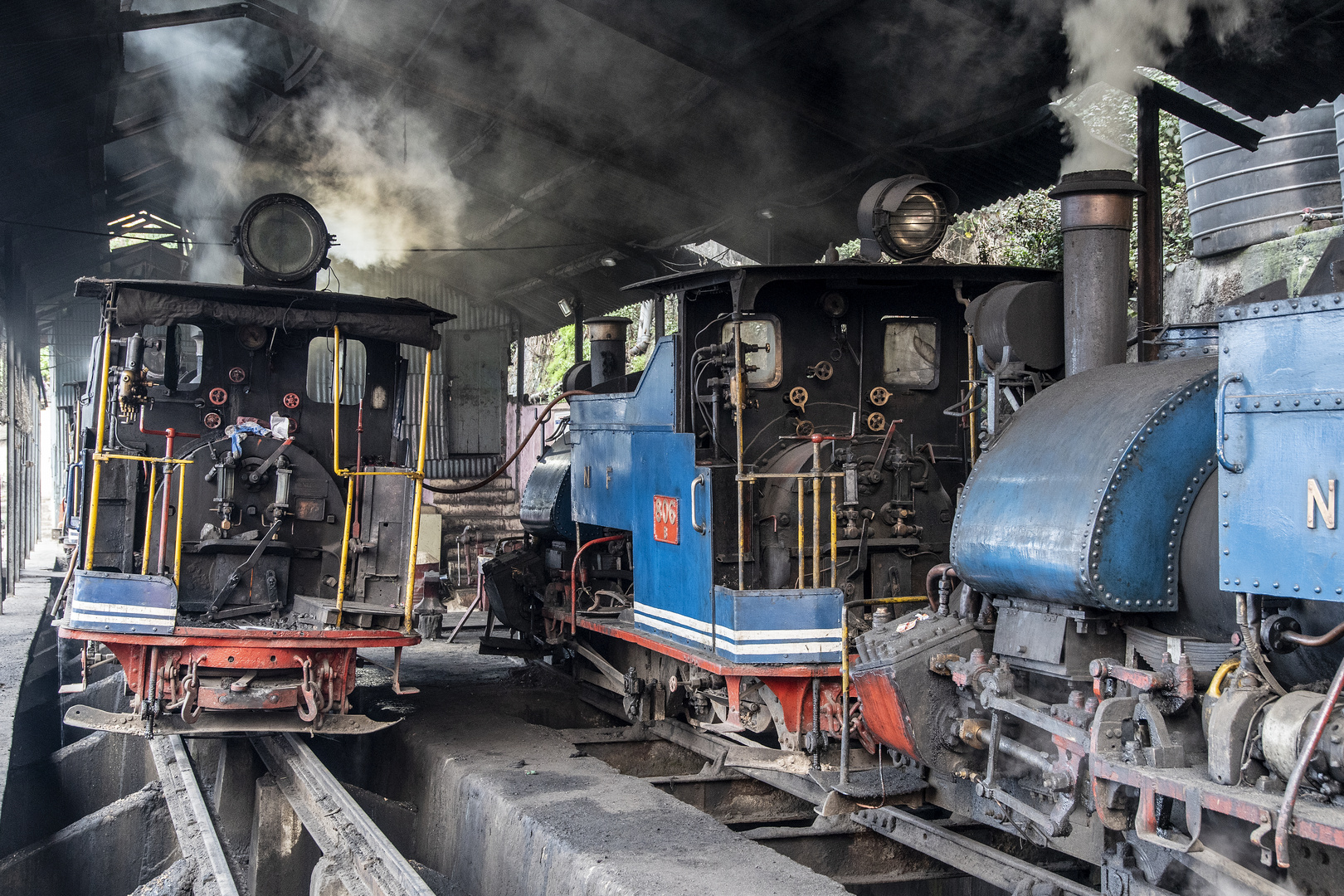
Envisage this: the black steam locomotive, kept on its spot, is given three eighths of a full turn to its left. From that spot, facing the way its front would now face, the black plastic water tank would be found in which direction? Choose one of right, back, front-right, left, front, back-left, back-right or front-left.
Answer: back-left

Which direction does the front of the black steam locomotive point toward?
away from the camera
